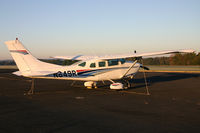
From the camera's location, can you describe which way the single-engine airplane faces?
facing away from the viewer and to the right of the viewer
